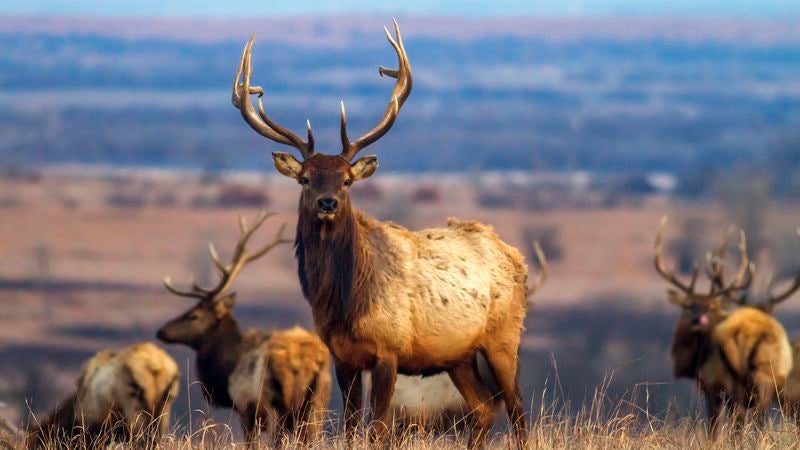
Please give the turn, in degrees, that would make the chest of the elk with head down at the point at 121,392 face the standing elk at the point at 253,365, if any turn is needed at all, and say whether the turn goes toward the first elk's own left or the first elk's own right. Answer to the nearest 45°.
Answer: approximately 135° to the first elk's own right

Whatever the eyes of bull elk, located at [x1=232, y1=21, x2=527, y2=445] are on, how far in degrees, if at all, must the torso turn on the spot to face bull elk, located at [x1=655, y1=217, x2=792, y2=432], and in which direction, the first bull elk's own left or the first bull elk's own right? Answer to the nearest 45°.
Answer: approximately 180°

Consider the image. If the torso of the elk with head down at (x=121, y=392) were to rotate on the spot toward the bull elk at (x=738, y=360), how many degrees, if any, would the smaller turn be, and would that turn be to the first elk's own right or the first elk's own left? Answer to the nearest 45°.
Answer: approximately 135° to the first elk's own right

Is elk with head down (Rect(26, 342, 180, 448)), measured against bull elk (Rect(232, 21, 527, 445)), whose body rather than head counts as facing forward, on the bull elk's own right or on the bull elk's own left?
on the bull elk's own right

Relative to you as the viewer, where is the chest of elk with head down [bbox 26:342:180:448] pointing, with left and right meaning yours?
facing away from the viewer and to the left of the viewer

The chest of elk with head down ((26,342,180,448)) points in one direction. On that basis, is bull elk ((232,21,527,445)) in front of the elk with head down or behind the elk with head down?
behind

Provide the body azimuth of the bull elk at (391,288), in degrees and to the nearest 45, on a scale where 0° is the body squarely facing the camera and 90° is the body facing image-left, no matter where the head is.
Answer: approximately 45°

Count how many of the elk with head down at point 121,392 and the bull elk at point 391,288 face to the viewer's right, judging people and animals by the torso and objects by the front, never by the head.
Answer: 0
